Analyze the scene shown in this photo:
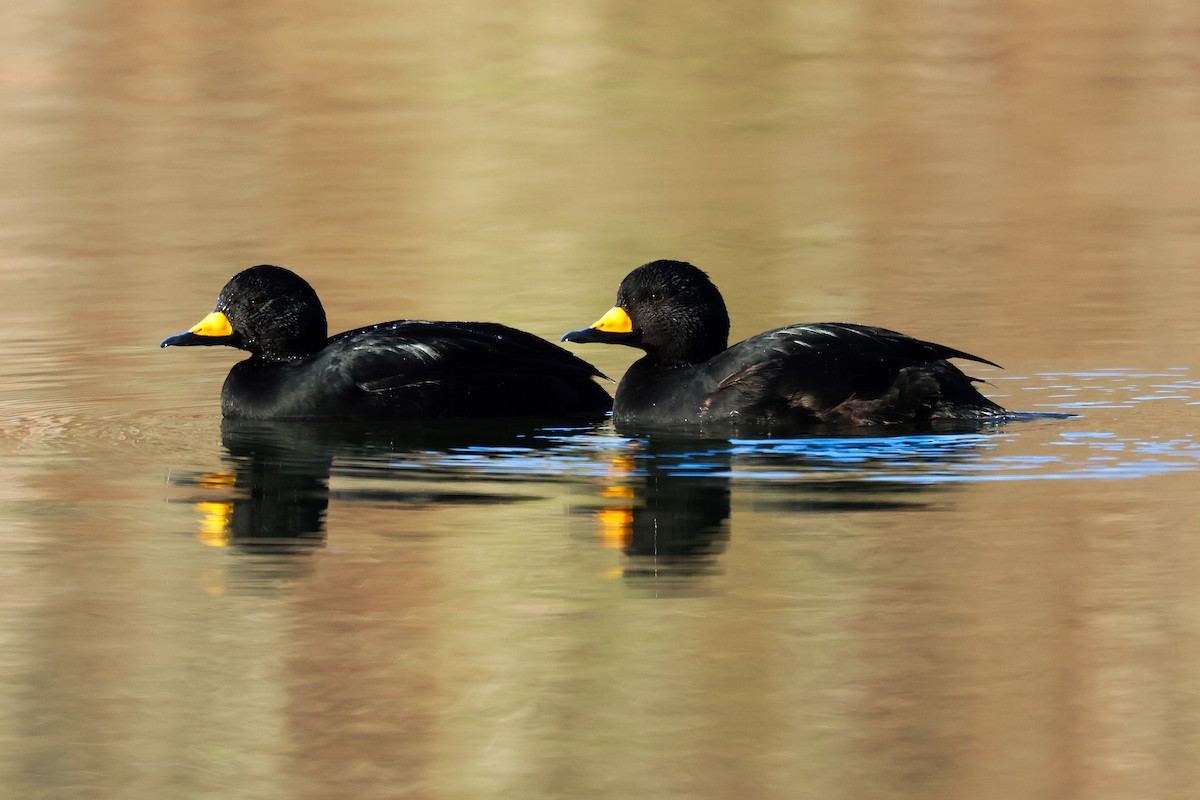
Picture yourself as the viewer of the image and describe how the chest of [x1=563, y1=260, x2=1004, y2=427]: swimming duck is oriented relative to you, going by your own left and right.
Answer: facing to the left of the viewer

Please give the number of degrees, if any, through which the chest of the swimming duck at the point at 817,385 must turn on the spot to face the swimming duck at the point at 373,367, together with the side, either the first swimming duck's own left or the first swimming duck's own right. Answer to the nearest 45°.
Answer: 0° — it already faces it

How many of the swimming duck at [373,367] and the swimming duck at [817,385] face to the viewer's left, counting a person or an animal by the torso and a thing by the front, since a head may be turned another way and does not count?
2

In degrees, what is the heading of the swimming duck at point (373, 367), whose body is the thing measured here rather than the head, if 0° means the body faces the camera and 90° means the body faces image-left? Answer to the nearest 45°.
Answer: approximately 90°
